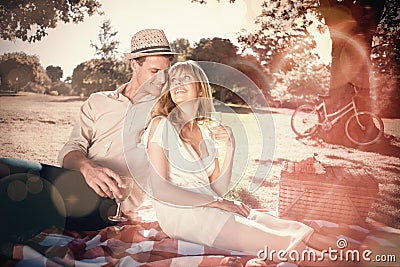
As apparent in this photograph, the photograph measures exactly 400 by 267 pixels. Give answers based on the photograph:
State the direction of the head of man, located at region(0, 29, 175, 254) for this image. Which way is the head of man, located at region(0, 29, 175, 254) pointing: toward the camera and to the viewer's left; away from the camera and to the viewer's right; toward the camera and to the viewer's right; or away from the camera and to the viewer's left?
toward the camera and to the viewer's right

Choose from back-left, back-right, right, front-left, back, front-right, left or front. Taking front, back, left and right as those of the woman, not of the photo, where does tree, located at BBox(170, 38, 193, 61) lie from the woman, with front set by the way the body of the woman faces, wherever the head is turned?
back-left

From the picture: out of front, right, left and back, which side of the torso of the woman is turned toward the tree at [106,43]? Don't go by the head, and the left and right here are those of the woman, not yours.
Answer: back

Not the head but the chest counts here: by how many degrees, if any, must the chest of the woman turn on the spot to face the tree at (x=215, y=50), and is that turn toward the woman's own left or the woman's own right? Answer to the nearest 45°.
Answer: approximately 135° to the woman's own left
